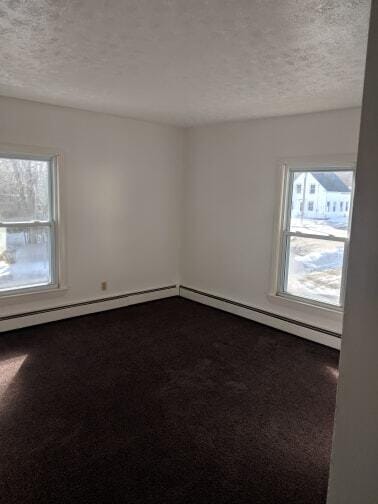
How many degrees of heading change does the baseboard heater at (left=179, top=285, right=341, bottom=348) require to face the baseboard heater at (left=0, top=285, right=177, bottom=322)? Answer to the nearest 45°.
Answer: approximately 45° to its right

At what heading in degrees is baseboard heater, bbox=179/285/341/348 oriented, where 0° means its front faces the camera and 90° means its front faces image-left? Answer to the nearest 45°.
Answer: approximately 45°

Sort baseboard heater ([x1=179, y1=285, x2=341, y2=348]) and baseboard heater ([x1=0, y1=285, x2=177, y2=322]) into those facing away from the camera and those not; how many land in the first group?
0

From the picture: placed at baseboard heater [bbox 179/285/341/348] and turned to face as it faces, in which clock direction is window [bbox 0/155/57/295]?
The window is roughly at 1 o'clock from the baseboard heater.

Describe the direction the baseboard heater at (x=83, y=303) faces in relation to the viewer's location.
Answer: facing the viewer and to the right of the viewer

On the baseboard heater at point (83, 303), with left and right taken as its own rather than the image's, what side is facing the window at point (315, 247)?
front
